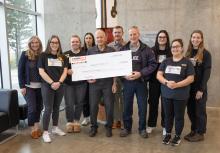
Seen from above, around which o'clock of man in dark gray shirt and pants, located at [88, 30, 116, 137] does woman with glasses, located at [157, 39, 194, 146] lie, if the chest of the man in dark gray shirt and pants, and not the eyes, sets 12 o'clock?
The woman with glasses is roughly at 10 o'clock from the man in dark gray shirt and pants.

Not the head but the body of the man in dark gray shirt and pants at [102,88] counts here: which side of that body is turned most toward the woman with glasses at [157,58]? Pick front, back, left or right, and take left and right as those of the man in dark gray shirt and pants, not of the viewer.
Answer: left

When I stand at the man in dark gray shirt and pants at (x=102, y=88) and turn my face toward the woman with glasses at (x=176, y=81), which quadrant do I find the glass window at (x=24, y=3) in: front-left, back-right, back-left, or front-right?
back-left

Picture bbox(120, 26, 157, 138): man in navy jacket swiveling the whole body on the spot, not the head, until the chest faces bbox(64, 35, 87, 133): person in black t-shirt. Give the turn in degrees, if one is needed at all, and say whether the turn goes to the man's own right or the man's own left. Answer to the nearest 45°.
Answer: approximately 90° to the man's own right
